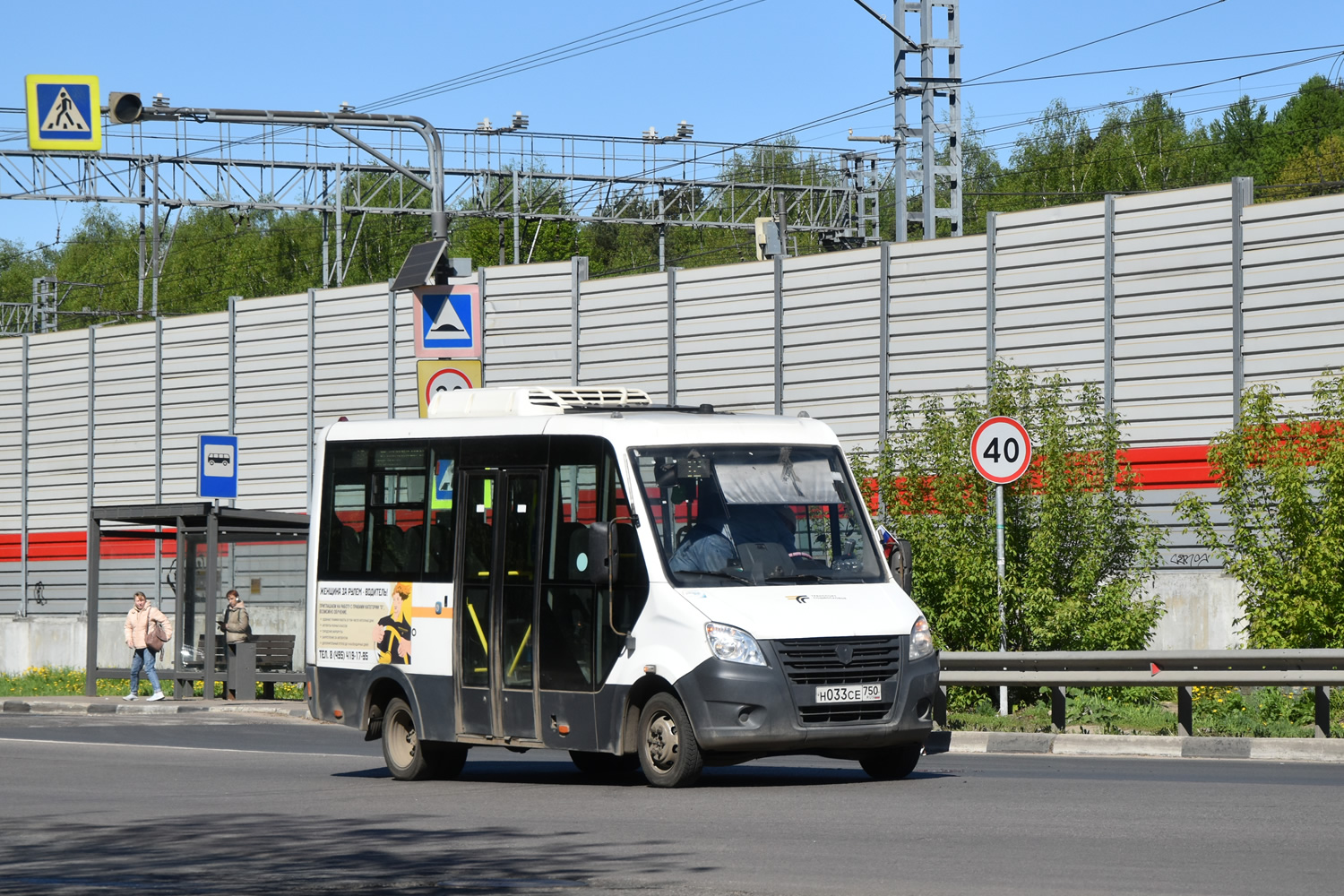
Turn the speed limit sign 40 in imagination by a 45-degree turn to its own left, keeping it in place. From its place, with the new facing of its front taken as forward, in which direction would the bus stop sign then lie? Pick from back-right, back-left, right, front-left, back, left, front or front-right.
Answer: back

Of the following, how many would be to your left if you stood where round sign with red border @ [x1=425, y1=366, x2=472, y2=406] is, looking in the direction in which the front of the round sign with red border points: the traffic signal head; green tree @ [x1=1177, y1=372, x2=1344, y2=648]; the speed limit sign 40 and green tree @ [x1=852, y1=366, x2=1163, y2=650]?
3

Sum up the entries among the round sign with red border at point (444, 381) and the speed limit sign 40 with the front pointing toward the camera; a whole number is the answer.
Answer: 2

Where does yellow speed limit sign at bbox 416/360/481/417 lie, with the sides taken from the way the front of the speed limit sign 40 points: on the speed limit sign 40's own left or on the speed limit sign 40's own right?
on the speed limit sign 40's own right

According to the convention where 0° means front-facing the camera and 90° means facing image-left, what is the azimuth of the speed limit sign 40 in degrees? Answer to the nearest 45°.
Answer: approximately 0°

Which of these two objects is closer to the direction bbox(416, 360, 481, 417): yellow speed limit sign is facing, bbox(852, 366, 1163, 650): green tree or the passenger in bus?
the passenger in bus

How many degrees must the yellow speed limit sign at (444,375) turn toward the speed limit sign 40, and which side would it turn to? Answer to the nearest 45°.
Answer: approximately 90° to its left

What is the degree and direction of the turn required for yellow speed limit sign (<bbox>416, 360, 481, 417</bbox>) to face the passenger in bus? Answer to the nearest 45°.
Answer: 0° — it already faces them
